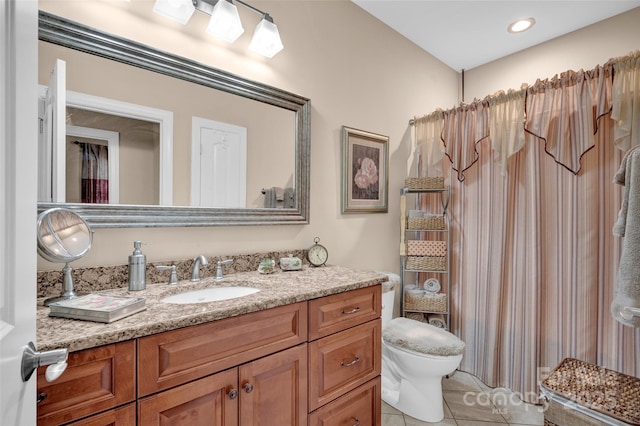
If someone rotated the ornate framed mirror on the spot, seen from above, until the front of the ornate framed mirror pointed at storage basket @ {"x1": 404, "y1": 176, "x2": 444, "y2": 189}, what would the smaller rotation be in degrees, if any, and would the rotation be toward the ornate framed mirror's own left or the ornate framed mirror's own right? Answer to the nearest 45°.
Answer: approximately 45° to the ornate framed mirror's own left

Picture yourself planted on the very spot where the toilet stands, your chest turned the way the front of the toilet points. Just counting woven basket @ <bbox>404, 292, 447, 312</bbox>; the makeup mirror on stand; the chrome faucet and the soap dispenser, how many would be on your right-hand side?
3

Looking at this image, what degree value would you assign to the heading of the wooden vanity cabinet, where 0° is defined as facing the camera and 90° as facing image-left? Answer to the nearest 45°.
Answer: approximately 315°

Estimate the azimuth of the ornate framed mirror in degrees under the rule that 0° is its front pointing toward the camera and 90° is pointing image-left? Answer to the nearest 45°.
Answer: approximately 315°

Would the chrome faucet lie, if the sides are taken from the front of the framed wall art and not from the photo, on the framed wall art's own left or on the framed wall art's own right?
on the framed wall art's own right

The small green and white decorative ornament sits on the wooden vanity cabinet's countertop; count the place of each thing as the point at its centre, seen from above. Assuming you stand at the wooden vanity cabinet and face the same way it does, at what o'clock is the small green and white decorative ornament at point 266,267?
The small green and white decorative ornament is roughly at 8 o'clock from the wooden vanity cabinet.
